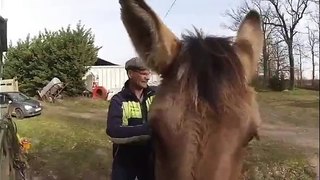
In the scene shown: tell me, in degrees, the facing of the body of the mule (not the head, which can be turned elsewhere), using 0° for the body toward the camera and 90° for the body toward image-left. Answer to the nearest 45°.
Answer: approximately 0°

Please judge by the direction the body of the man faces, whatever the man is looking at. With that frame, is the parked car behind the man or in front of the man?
behind

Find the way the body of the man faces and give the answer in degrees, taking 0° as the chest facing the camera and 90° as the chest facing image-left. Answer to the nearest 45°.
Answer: approximately 315°

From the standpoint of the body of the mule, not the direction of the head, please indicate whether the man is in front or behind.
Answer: behind
